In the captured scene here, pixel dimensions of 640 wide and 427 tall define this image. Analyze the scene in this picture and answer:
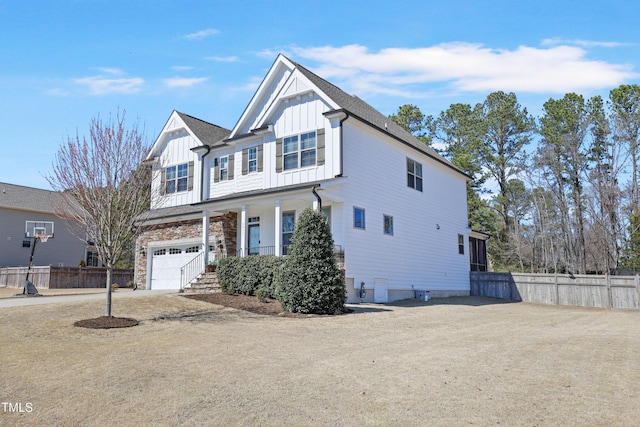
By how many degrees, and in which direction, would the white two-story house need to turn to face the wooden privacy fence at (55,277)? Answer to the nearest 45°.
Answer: approximately 90° to its right

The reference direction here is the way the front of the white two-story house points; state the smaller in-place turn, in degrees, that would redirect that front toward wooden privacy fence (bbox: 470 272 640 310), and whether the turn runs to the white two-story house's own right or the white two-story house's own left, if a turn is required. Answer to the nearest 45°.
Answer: approximately 135° to the white two-story house's own left

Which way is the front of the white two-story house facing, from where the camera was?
facing the viewer and to the left of the viewer

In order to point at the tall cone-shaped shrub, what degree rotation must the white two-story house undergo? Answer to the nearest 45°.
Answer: approximately 45° to its left

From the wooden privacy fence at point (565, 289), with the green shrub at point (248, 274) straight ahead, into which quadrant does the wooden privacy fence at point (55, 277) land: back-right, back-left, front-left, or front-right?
front-right

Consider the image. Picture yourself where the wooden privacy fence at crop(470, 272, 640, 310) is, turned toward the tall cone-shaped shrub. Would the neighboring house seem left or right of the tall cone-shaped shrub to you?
right

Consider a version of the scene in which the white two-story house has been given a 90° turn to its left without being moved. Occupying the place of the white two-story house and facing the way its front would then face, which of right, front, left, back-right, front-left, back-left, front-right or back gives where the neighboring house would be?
back

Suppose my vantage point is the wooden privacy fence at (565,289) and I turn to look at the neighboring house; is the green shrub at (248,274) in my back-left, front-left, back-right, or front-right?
front-left

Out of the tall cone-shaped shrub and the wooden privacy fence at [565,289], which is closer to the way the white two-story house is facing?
the tall cone-shaped shrub
